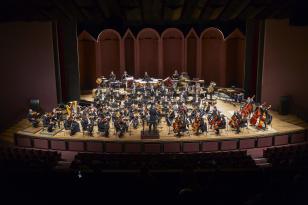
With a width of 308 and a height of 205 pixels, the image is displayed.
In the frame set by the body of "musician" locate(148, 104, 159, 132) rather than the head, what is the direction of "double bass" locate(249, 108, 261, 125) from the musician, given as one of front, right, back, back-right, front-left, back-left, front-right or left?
right

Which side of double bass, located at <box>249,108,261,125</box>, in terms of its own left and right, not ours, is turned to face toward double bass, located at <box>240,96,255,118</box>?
right

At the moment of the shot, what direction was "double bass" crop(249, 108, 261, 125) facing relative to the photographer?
facing the viewer and to the left of the viewer

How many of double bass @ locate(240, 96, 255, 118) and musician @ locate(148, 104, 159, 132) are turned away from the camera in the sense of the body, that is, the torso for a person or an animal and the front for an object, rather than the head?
1

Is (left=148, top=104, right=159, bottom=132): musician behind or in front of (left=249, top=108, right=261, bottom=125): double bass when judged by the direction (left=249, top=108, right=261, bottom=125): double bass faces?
in front

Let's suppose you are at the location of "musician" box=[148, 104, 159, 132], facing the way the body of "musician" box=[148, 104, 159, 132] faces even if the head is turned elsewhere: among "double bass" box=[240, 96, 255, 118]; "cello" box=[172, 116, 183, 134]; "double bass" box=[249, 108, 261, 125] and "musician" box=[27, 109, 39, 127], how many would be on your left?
1

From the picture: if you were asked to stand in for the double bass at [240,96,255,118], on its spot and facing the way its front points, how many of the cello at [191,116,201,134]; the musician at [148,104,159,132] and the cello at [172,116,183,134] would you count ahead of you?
3

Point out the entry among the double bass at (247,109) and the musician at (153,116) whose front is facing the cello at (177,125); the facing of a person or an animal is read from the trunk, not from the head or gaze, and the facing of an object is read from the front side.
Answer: the double bass at (247,109)

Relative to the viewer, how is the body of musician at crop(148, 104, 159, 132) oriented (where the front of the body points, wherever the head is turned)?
away from the camera

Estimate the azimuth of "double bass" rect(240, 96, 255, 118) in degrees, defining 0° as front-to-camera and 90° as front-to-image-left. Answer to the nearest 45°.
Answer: approximately 45°

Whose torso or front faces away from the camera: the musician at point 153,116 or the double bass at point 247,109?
the musician

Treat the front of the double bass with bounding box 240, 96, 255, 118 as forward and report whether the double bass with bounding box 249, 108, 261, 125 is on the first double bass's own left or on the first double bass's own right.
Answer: on the first double bass's own left

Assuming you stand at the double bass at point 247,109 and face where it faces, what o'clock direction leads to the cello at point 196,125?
the cello at point 196,125 is roughly at 12 o'clock from the double bass at point 247,109.

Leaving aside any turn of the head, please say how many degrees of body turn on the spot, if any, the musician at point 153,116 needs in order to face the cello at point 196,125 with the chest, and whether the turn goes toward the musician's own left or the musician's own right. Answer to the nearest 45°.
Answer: approximately 90° to the musician's own right

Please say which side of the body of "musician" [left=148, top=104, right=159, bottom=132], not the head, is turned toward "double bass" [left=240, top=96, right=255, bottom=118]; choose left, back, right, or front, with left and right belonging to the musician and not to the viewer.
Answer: right

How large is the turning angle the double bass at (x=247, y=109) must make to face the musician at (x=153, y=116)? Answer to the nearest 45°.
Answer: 0° — it already faces them
